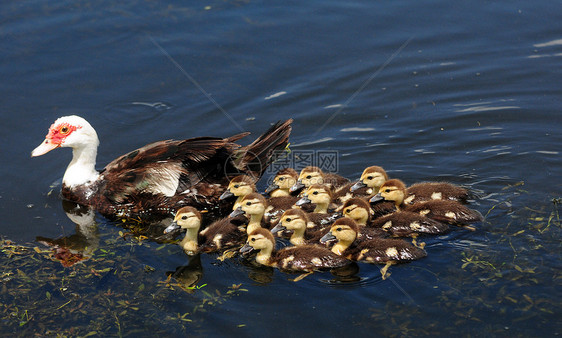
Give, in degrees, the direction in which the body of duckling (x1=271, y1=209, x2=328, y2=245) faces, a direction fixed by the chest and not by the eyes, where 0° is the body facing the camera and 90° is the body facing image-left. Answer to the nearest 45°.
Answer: approximately 90°

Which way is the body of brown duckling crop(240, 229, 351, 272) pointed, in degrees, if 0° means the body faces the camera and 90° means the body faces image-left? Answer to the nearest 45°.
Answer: approximately 90°

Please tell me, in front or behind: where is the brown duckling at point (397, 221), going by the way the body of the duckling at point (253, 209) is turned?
behind

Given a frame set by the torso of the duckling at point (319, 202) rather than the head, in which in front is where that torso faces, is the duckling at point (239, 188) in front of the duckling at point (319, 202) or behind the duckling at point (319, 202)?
in front

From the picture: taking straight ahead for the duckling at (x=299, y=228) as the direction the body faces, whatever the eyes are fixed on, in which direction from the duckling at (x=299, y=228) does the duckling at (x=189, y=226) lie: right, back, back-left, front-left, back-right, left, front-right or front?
front

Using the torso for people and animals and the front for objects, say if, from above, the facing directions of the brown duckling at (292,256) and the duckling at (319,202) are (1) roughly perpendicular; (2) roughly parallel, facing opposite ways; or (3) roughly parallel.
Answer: roughly parallel

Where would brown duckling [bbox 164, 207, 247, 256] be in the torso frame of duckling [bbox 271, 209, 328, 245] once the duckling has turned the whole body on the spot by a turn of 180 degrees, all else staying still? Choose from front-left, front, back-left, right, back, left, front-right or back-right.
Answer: back

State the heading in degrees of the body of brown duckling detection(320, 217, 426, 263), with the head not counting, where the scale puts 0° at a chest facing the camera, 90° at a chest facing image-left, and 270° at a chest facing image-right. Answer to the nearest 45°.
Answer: approximately 90°

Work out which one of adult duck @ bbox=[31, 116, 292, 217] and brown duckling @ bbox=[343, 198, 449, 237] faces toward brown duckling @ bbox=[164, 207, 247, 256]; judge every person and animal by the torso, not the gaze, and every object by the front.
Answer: brown duckling @ bbox=[343, 198, 449, 237]

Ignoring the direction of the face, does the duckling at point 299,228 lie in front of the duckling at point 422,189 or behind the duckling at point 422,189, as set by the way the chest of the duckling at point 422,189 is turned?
in front

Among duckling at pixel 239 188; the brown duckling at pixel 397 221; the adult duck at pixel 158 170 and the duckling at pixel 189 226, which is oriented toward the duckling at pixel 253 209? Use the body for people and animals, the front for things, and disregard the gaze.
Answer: the brown duckling

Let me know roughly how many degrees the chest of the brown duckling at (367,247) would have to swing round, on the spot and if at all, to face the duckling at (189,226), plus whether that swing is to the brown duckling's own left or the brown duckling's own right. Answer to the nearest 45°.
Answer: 0° — it already faces it

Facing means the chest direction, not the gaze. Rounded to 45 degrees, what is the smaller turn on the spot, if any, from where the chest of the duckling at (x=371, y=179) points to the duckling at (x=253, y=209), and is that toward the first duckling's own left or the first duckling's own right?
approximately 45° to the first duckling's own left

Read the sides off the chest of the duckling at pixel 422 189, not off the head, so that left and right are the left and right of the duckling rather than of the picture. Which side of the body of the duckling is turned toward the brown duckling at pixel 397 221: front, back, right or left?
left

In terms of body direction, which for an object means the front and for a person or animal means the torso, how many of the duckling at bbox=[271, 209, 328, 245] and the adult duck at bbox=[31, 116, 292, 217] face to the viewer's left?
2

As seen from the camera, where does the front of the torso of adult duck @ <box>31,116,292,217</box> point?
to the viewer's left

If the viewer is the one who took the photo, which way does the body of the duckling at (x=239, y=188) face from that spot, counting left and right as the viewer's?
facing to the left of the viewer

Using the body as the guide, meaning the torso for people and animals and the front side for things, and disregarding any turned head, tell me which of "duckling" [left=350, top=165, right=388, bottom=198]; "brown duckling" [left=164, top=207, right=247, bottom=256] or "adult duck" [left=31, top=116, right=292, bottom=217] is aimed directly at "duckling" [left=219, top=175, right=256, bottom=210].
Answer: "duckling" [left=350, top=165, right=388, bottom=198]

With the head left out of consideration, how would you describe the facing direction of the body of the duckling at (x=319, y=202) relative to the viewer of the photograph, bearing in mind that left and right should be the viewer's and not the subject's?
facing to the left of the viewer

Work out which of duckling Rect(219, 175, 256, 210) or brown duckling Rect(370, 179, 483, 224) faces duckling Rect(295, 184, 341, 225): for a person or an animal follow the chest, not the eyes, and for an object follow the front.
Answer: the brown duckling

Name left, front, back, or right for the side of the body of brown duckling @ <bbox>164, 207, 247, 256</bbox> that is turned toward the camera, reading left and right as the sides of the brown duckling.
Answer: left
